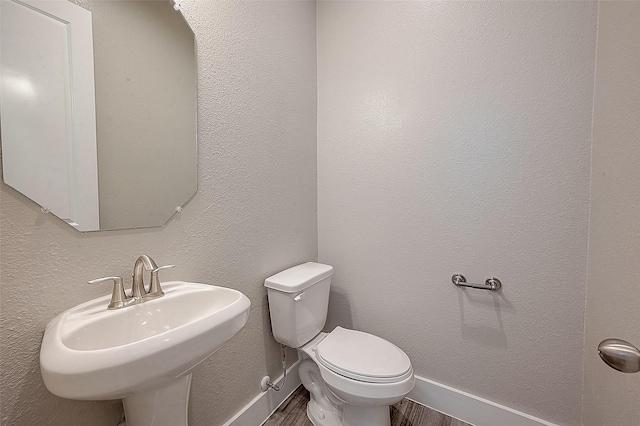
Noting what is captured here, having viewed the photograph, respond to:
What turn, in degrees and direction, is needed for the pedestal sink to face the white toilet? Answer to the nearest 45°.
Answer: approximately 45° to its left

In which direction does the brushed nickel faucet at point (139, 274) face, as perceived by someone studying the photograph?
facing the viewer and to the right of the viewer

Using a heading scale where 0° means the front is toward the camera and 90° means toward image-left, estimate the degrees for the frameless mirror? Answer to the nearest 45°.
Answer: approximately 315°

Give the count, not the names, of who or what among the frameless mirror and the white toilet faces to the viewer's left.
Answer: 0

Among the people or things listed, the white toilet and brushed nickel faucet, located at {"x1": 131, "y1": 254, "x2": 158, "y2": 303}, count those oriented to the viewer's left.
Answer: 0

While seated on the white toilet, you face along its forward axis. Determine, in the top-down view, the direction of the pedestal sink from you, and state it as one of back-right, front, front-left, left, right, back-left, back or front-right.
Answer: right
